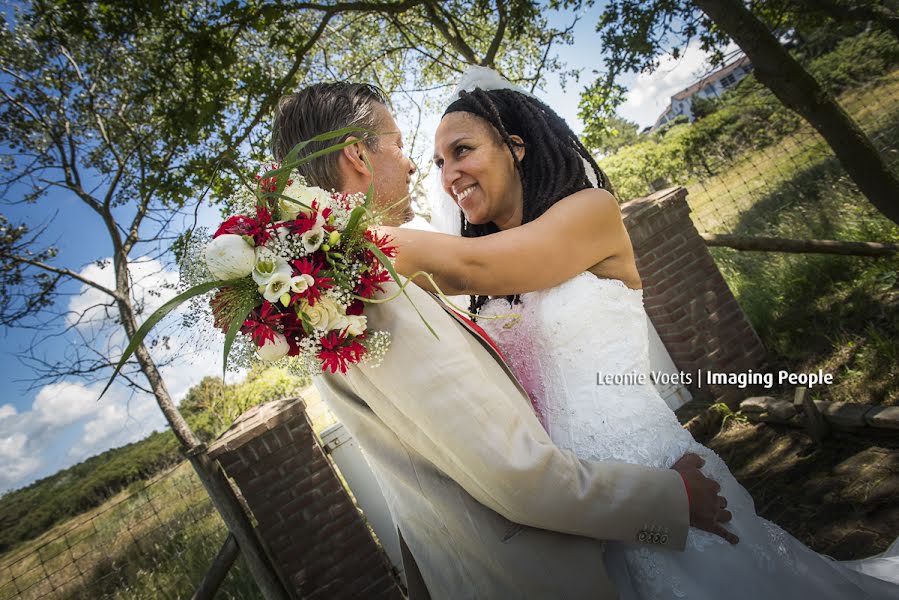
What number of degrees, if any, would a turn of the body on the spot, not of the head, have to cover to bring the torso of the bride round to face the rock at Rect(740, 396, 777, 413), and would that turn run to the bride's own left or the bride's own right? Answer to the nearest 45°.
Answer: approximately 135° to the bride's own right

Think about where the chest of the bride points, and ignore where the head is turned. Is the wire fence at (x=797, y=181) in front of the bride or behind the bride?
behind

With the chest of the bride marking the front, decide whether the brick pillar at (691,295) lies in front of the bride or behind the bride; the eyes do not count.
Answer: behind

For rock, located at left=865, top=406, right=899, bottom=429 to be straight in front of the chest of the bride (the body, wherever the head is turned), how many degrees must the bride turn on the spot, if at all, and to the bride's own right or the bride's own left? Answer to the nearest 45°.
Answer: approximately 180°

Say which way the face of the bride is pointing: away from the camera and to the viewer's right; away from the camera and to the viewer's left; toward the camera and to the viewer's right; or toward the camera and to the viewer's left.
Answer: toward the camera and to the viewer's left

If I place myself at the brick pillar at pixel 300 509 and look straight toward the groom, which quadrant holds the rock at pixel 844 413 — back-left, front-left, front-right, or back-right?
front-left

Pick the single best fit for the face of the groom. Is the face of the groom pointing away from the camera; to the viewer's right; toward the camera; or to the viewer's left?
to the viewer's right

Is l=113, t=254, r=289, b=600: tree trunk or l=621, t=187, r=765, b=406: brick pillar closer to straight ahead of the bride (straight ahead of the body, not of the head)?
the tree trunk

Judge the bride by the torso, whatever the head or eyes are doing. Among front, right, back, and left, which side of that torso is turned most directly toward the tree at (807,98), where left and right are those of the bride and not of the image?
back

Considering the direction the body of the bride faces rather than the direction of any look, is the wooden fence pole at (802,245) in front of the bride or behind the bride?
behind

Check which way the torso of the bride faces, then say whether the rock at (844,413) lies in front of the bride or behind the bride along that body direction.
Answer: behind

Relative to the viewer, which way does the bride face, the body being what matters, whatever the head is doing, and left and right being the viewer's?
facing the viewer and to the left of the viewer
